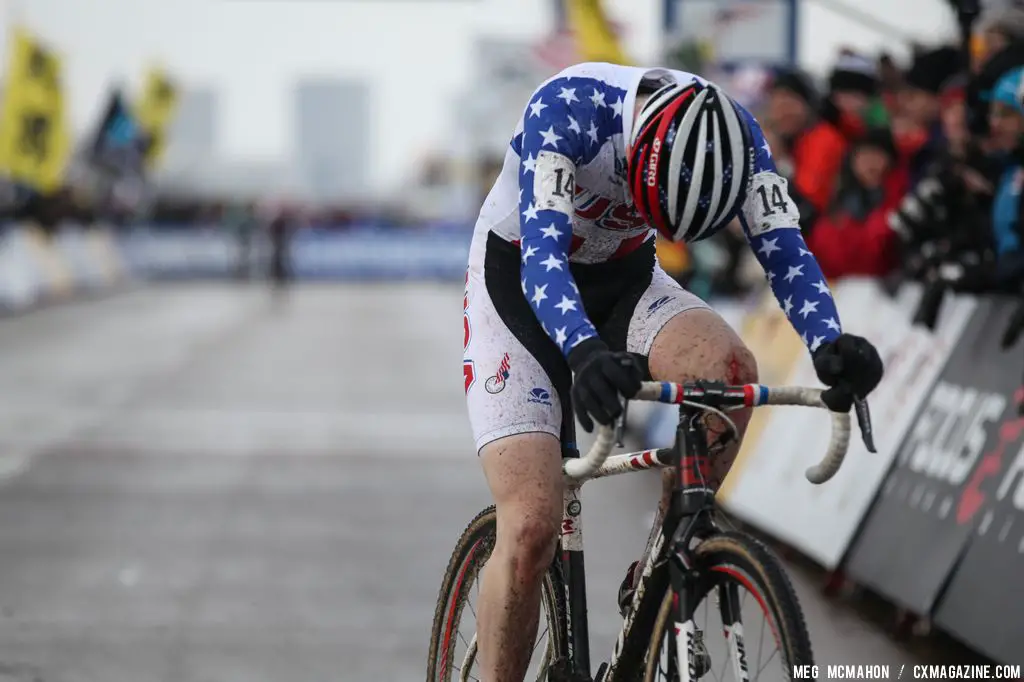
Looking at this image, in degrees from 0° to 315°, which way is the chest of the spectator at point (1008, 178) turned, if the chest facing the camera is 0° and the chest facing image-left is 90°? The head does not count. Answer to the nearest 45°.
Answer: approximately 45°

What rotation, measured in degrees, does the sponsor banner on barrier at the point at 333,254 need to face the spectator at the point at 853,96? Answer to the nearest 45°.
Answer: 0° — it already faces them

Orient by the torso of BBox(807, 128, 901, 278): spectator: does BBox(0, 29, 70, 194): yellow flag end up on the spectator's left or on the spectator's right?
on the spectator's right

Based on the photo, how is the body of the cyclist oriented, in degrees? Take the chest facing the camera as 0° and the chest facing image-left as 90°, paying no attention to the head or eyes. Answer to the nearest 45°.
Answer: approximately 315°

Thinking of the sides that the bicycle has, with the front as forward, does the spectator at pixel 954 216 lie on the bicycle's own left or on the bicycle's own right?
on the bicycle's own left
